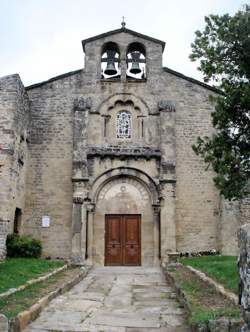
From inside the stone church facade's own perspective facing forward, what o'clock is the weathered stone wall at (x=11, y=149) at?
The weathered stone wall is roughly at 2 o'clock from the stone church facade.

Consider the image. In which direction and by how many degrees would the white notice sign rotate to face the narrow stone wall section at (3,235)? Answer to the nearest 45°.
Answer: approximately 45° to its right

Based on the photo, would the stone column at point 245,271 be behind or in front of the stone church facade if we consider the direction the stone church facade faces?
in front

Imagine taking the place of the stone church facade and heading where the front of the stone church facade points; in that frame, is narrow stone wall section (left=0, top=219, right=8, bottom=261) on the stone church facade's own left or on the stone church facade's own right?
on the stone church facade's own right

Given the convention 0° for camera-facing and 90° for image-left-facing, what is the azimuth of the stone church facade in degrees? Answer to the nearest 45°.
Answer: approximately 0°

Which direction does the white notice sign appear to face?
toward the camera

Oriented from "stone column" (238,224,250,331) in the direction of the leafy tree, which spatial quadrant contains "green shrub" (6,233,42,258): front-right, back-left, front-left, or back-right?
front-left

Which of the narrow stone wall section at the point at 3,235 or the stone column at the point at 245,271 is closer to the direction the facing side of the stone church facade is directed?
the stone column

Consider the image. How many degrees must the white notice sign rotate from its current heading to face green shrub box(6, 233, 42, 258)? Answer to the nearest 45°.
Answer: approximately 45° to its right

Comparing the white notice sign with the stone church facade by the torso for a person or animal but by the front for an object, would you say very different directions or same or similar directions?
same or similar directions
